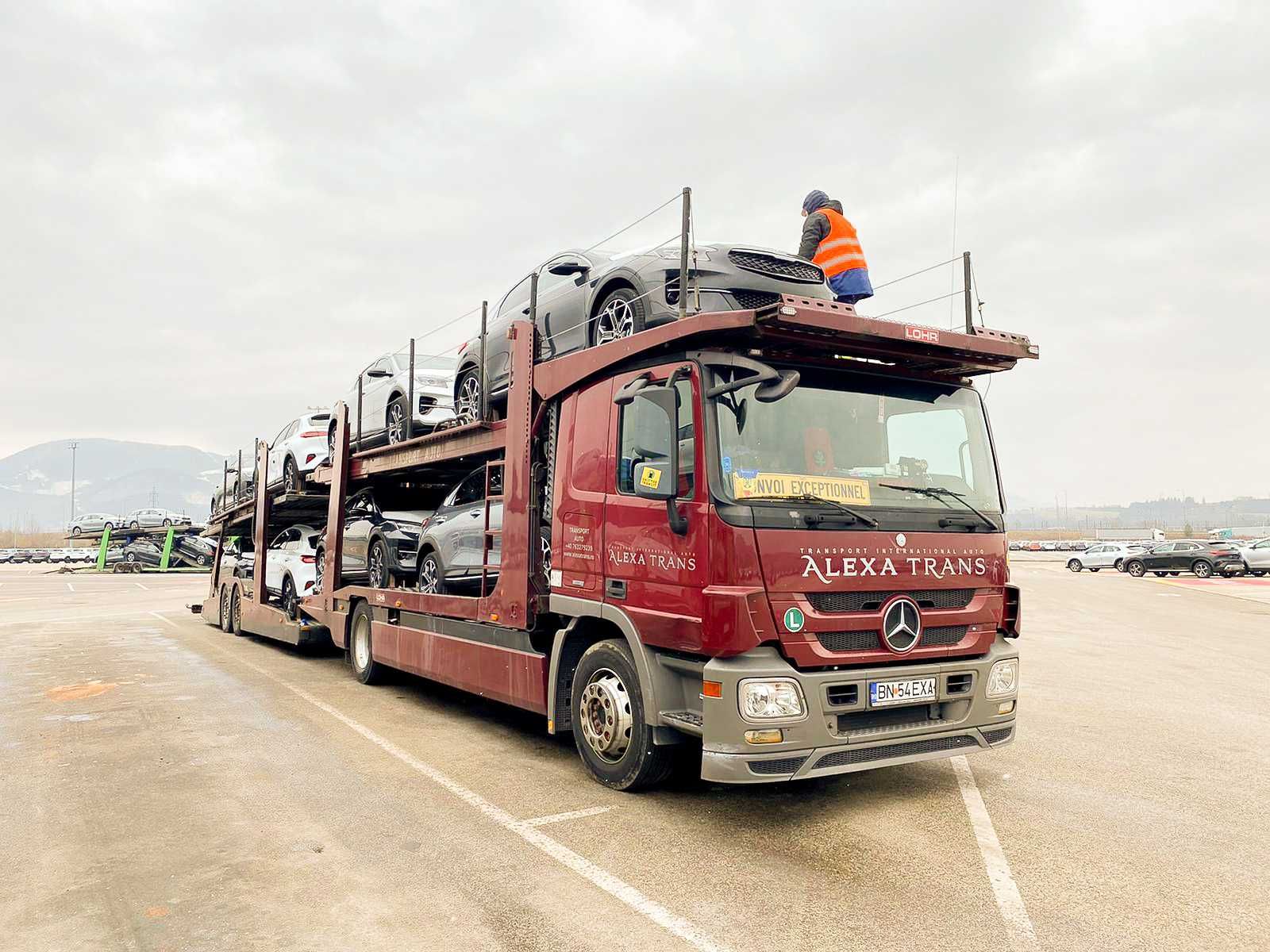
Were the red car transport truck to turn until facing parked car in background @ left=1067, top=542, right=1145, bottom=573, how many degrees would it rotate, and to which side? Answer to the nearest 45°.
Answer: approximately 90° to its left

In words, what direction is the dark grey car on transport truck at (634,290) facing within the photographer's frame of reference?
facing the viewer and to the right of the viewer

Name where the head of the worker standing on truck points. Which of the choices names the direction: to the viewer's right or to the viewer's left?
to the viewer's left

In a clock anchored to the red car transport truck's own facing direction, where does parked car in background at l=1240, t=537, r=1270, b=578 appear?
The parked car in background is roughly at 9 o'clock from the red car transport truck.

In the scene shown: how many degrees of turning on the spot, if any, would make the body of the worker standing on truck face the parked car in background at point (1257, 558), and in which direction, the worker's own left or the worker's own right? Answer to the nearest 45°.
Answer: approximately 90° to the worker's own right

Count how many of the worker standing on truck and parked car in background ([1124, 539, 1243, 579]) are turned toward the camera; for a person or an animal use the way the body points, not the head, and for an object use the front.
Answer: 0

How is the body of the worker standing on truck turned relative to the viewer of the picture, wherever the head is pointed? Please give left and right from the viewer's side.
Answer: facing away from the viewer and to the left of the viewer

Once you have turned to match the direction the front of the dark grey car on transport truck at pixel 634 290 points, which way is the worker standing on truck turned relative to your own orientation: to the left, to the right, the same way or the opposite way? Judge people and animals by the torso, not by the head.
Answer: the opposite way

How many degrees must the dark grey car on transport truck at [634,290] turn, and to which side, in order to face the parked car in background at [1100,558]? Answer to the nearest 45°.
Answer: approximately 90° to its left

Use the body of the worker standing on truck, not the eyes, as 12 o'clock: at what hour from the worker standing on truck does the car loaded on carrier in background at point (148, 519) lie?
The car loaded on carrier in background is roughly at 12 o'clock from the worker standing on truck.

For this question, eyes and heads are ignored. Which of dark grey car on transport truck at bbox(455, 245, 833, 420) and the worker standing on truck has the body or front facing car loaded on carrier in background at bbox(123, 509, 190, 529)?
the worker standing on truck

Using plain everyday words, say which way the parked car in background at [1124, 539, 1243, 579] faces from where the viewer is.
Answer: facing away from the viewer and to the left of the viewer

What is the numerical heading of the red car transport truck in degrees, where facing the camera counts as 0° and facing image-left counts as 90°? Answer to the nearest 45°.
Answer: approximately 315°
